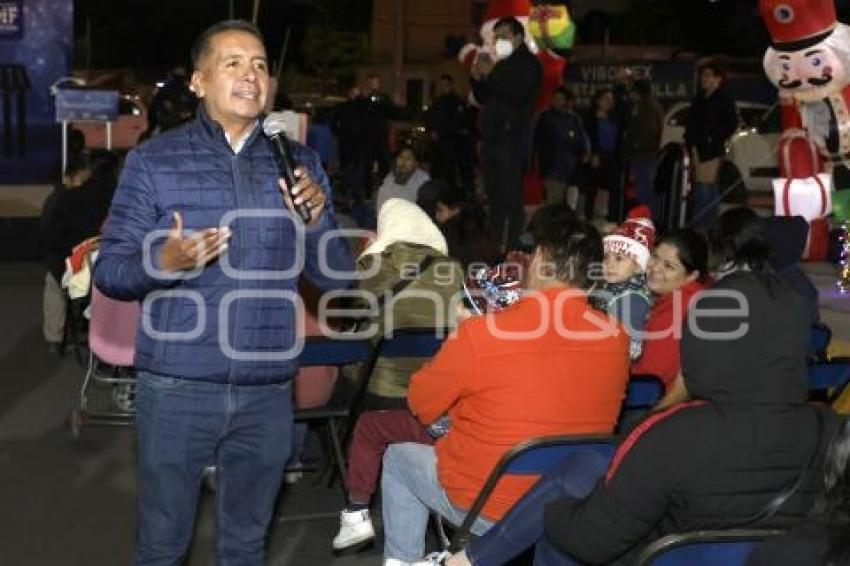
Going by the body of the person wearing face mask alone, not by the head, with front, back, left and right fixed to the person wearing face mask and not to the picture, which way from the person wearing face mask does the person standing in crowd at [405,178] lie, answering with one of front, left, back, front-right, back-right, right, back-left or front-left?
right

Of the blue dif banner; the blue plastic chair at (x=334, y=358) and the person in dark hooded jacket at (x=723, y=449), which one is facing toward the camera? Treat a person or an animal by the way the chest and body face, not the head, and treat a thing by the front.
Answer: the blue dif banner

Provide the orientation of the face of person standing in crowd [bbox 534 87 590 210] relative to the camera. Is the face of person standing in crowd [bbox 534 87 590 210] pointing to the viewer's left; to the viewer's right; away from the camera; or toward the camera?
toward the camera

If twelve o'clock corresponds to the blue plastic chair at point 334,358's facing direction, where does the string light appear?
The string light is roughly at 3 o'clock from the blue plastic chair.

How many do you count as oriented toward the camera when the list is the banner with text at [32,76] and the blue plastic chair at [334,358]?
1

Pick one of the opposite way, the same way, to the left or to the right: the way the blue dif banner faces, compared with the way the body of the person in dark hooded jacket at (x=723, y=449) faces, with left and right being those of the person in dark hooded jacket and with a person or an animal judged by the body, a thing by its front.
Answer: the opposite way

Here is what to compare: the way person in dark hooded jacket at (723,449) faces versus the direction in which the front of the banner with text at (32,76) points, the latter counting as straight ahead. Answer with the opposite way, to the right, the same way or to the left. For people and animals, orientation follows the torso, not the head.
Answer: the opposite way

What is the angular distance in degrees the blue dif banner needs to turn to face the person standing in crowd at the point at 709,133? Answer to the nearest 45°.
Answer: approximately 45° to its left

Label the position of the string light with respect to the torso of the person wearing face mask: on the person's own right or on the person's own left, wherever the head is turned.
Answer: on the person's own left

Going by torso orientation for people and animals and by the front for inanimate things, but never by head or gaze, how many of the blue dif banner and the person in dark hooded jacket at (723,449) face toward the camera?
1

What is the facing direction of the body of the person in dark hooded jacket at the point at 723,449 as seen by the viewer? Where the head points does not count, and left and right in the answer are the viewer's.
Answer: facing away from the viewer and to the left of the viewer

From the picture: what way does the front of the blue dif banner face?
toward the camera

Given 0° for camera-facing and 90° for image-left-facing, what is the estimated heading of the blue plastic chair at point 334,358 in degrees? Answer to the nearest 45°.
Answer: approximately 135°

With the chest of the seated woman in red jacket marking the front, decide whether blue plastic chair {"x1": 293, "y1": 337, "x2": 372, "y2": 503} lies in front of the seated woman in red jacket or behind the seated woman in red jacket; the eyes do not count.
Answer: in front

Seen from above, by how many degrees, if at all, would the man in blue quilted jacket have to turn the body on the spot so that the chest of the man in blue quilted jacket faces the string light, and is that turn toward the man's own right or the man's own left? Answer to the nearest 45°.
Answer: approximately 90° to the man's own left

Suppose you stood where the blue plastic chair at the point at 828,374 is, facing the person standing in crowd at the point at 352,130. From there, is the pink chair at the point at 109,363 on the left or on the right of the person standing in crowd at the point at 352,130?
left

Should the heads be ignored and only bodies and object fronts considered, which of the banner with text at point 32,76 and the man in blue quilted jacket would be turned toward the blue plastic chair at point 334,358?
the banner with text

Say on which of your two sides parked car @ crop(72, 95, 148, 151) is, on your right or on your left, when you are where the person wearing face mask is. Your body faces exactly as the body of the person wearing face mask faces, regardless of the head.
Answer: on your right
